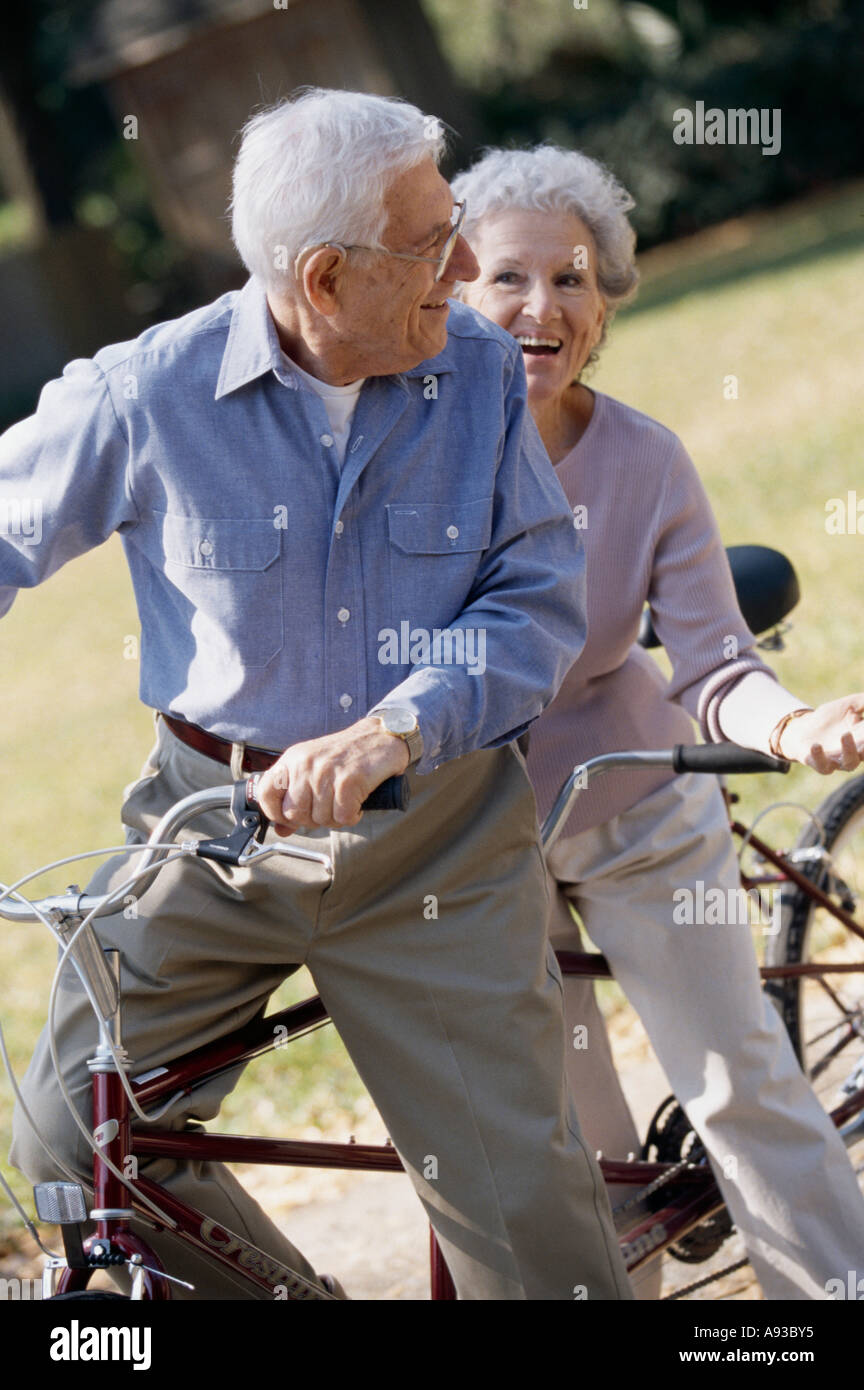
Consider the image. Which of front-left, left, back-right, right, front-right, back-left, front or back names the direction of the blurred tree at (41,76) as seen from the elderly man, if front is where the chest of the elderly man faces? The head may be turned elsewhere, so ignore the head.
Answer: back

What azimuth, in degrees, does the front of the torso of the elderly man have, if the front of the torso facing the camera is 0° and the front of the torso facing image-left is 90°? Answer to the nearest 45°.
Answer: approximately 0°
